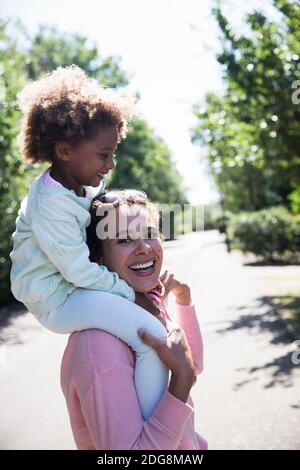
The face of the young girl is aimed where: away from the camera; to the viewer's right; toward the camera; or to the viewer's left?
to the viewer's right

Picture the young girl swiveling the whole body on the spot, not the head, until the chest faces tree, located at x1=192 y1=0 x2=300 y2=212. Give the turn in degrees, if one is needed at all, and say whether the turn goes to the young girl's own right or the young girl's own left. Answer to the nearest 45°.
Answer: approximately 90° to the young girl's own left

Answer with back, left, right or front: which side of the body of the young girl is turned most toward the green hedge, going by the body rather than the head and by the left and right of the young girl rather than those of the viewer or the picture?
left

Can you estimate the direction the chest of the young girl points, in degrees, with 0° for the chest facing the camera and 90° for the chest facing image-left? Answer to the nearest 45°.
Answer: approximately 270°
